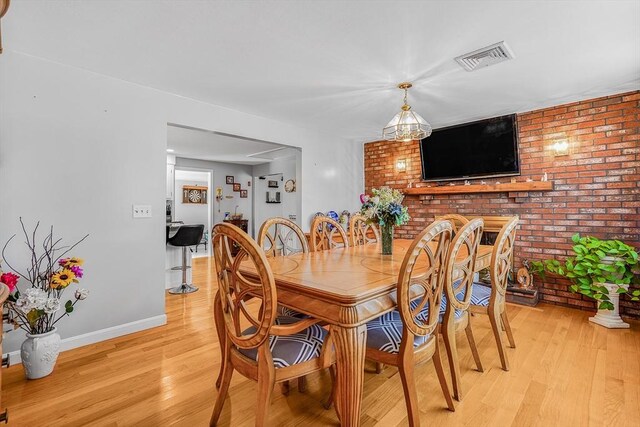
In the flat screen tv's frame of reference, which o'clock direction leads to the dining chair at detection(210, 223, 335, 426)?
The dining chair is roughly at 11 o'clock from the flat screen tv.

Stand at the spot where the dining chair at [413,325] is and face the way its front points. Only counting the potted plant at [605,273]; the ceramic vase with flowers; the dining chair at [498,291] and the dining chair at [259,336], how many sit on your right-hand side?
2

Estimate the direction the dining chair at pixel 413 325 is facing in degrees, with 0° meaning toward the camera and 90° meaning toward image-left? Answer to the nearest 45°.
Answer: approximately 135°

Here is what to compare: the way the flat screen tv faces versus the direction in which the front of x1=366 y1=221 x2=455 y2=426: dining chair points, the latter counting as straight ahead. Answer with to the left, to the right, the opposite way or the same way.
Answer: to the left

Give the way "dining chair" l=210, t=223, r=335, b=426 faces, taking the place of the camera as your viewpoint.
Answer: facing away from the viewer and to the right of the viewer

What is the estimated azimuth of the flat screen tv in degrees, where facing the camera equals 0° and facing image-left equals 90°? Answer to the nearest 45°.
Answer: approximately 45°

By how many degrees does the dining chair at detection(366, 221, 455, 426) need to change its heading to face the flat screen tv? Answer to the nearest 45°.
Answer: approximately 45° to its right

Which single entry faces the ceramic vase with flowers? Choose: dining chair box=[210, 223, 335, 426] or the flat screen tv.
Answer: the flat screen tv

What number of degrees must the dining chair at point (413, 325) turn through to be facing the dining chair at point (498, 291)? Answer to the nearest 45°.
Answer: approximately 90° to its right
